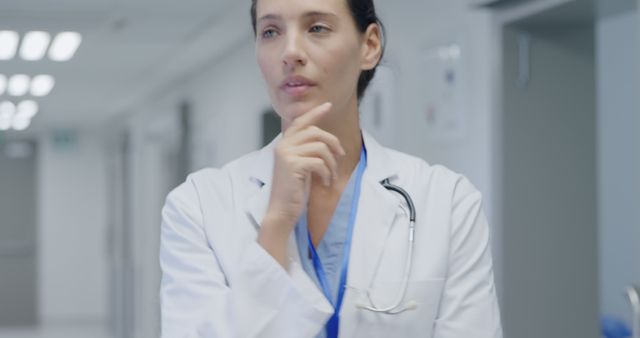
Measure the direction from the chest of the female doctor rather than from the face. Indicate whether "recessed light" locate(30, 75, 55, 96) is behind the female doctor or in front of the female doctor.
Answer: behind

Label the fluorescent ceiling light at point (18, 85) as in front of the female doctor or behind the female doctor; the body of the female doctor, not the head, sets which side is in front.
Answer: behind

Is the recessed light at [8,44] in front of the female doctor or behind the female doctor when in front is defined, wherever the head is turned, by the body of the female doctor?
behind

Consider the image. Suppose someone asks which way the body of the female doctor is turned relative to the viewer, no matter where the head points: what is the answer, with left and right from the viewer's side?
facing the viewer

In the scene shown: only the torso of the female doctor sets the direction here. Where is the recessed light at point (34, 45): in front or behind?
behind

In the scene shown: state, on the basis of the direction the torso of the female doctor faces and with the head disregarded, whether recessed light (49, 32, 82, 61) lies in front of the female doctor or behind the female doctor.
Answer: behind
